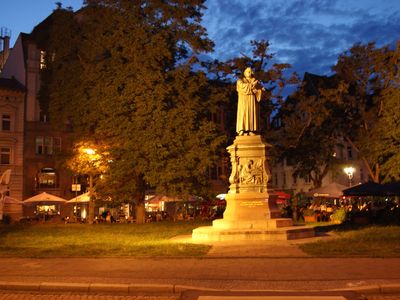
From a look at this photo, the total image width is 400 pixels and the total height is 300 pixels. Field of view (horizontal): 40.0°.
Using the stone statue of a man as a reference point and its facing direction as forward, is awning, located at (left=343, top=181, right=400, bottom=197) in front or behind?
behind

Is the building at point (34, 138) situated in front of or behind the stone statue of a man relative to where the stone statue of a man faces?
behind

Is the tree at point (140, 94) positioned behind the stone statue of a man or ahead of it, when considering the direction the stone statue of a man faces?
behind

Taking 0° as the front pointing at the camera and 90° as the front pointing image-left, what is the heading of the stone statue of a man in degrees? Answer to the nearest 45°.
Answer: approximately 0°

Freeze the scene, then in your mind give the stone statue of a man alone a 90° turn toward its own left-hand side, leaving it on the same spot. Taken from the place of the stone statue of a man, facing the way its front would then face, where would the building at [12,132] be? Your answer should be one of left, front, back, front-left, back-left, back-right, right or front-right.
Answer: back-left

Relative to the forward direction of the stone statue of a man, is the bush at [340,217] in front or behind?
behind

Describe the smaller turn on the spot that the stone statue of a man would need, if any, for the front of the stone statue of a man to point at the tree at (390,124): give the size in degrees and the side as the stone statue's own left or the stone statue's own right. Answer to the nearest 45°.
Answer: approximately 135° to the stone statue's own left
